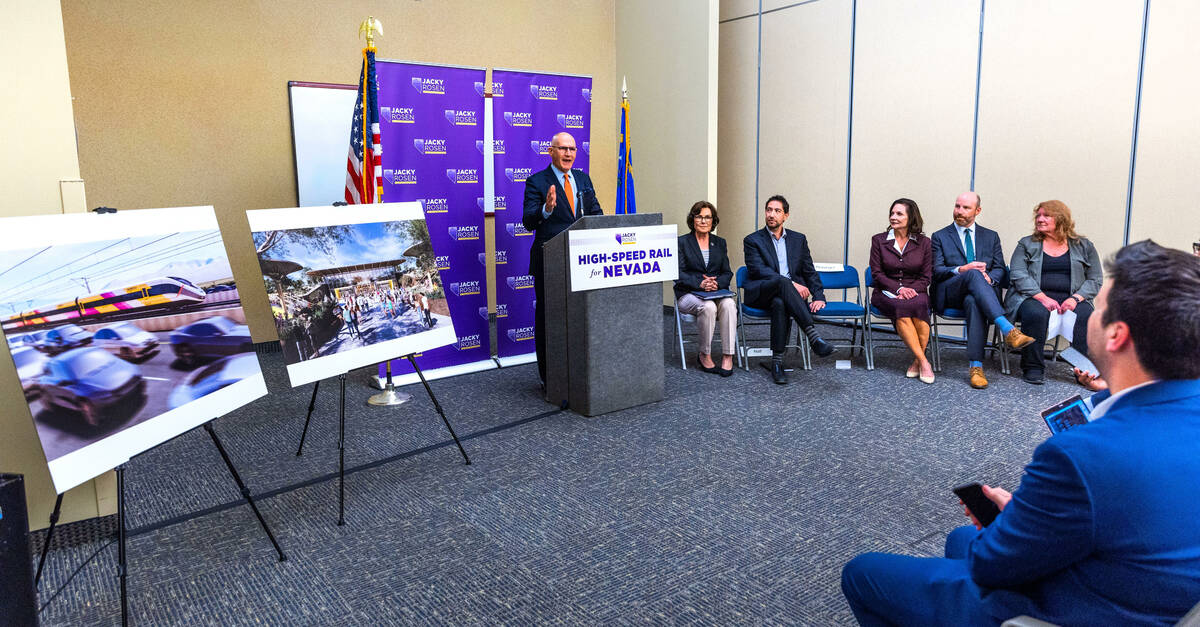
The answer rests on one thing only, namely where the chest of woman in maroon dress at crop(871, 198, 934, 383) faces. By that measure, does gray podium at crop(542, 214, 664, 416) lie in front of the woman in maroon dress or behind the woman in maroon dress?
in front

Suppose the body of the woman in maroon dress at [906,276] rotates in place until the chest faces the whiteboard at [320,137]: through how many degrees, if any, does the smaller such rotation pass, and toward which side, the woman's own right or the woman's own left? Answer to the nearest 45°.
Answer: approximately 90° to the woman's own right

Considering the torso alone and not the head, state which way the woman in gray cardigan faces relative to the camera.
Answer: toward the camera

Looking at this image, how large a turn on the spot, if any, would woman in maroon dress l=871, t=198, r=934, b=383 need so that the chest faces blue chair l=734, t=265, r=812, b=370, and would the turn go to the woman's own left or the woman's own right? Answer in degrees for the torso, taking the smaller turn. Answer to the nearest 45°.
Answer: approximately 90° to the woman's own right

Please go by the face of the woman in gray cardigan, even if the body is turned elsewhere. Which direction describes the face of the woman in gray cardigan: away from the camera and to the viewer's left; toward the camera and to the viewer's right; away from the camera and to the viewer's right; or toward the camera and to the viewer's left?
toward the camera and to the viewer's left

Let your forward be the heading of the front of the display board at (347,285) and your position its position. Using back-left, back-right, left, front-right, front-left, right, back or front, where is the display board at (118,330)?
right

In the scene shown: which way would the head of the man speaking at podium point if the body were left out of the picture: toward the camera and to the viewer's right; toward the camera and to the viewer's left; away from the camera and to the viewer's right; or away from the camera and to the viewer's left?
toward the camera and to the viewer's right

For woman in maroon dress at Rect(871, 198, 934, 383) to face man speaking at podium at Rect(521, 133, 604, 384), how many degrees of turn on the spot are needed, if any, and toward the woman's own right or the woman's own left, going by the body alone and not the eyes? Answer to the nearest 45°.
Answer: approximately 45° to the woman's own right

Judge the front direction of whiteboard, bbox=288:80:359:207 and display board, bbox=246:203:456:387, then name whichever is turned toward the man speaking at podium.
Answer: whiteboard, bbox=288:80:359:207

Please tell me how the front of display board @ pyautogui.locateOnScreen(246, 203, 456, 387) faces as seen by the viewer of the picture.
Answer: facing the viewer and to the right of the viewer

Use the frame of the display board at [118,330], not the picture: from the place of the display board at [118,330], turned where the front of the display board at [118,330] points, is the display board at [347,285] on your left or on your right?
on your left

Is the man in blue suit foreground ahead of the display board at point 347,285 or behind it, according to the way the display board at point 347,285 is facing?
ahead

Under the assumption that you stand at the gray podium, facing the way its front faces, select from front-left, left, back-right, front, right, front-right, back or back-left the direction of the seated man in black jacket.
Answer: left

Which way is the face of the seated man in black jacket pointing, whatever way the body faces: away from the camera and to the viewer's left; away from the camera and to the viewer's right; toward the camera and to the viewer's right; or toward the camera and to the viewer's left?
toward the camera and to the viewer's left

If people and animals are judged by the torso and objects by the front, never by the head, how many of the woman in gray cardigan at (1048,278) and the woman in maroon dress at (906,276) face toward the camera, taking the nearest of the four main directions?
2

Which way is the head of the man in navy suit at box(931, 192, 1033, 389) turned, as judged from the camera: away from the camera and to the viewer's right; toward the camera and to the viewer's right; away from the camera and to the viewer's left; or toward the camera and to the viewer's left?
toward the camera and to the viewer's left

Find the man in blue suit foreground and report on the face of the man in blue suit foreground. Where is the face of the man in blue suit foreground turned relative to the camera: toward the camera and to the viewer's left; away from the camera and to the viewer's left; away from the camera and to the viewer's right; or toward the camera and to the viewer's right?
away from the camera and to the viewer's left

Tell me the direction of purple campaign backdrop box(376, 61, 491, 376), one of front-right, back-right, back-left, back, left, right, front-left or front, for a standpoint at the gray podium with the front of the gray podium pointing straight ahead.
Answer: back
